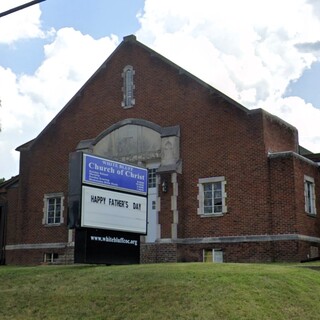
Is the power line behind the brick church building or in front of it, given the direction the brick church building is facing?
in front

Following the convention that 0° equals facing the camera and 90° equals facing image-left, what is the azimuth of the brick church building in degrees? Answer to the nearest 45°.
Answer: approximately 45°
